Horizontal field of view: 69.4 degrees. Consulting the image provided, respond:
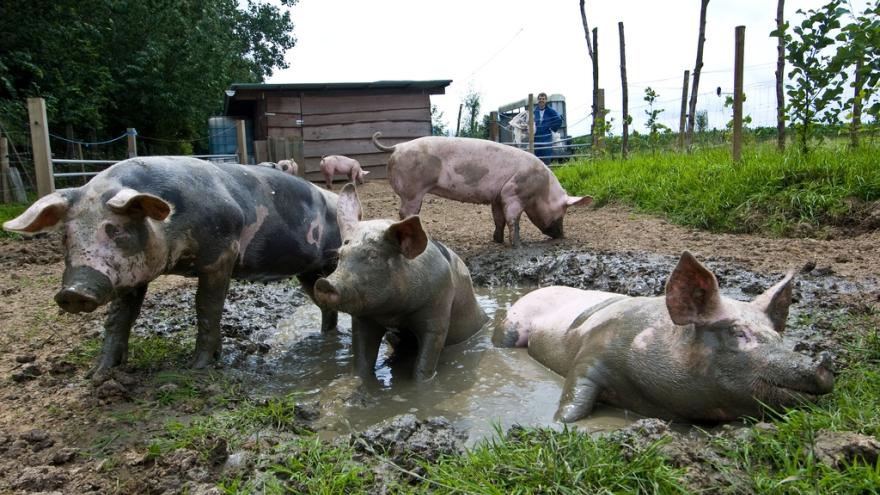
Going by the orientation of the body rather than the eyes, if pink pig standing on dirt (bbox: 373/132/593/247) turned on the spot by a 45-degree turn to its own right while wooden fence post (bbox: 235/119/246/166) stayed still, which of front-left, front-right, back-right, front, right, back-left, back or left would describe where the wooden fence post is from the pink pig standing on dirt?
back

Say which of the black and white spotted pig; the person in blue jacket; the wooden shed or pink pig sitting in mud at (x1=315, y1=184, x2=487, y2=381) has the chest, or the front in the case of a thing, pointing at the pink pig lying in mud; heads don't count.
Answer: the person in blue jacket

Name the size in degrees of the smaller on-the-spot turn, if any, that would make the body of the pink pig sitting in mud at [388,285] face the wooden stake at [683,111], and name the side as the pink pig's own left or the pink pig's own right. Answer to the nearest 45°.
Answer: approximately 180°

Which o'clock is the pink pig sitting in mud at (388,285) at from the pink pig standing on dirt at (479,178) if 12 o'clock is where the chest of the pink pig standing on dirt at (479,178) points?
the pink pig sitting in mud at (388,285) is roughly at 3 o'clock from the pink pig standing on dirt at (479,178).

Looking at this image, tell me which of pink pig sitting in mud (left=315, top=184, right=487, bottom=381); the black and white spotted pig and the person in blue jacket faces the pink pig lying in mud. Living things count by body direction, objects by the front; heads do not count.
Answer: the person in blue jacket

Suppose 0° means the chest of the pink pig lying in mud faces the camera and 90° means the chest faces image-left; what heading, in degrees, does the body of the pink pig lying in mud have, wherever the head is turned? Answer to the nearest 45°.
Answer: approximately 315°

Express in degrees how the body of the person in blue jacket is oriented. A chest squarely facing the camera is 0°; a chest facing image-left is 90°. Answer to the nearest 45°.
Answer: approximately 0°

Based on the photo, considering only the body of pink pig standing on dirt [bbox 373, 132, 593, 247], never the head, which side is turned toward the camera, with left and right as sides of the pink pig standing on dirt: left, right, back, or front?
right
